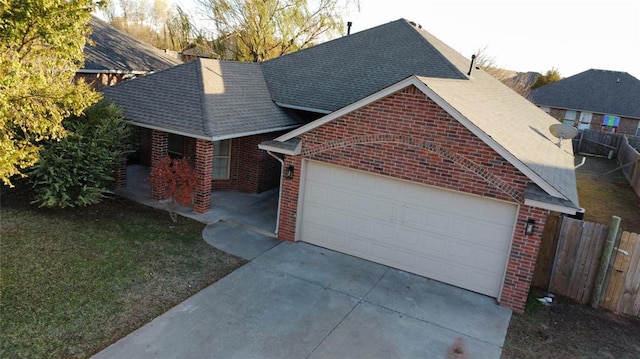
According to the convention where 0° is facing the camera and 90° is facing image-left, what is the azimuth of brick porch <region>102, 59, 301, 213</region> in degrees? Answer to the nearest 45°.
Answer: approximately 45°

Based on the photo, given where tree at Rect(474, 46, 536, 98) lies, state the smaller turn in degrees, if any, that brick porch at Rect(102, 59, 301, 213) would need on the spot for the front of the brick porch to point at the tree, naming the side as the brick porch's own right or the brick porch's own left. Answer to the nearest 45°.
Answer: approximately 180°

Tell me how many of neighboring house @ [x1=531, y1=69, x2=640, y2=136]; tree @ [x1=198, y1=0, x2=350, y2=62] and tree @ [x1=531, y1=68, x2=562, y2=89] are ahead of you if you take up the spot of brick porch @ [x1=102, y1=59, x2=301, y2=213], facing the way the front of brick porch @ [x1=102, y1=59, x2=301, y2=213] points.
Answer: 0

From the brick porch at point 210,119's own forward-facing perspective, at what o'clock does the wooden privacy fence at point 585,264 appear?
The wooden privacy fence is roughly at 9 o'clock from the brick porch.

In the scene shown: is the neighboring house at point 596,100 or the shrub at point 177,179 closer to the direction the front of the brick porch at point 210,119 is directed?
the shrub

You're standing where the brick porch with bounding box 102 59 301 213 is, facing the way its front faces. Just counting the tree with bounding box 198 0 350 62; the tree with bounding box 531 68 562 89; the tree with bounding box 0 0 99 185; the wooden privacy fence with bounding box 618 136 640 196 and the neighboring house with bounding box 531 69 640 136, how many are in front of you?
1

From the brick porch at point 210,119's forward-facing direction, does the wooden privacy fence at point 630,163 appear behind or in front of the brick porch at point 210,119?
behind

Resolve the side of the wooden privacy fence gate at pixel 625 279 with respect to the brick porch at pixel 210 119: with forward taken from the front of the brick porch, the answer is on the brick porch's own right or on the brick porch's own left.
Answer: on the brick porch's own left

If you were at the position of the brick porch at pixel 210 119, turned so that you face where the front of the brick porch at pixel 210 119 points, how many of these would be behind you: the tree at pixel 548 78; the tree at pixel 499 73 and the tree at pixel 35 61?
2

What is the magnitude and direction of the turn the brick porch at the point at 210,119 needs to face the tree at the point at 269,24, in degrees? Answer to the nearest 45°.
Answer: approximately 135° to its right

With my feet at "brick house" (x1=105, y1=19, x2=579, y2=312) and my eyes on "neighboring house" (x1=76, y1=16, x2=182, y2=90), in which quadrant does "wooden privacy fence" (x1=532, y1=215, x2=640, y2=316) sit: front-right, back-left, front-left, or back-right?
back-right

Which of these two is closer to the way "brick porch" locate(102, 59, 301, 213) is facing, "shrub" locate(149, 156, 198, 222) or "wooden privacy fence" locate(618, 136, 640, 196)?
the shrub

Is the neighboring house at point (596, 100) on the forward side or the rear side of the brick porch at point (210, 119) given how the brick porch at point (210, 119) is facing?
on the rear side
